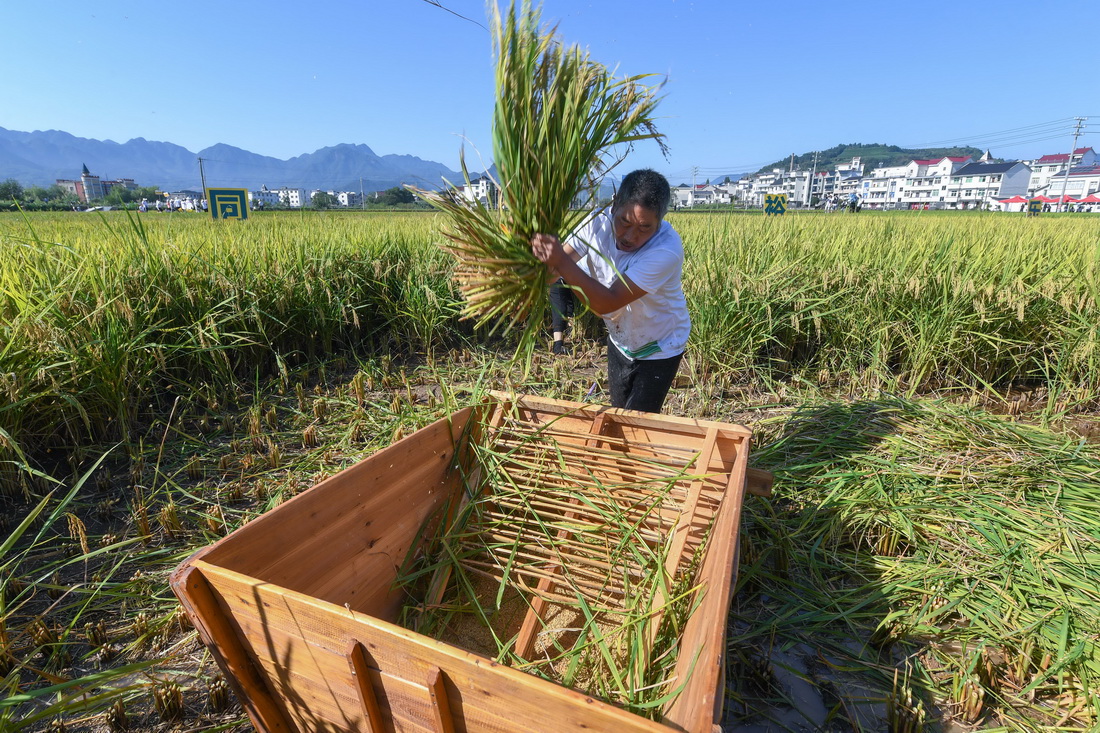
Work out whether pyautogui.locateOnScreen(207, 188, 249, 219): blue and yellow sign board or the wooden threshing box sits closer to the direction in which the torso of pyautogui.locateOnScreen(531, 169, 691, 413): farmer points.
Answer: the wooden threshing box

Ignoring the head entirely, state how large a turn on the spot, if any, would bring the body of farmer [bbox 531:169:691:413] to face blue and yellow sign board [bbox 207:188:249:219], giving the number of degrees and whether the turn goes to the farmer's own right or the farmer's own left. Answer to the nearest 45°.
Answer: approximately 90° to the farmer's own right

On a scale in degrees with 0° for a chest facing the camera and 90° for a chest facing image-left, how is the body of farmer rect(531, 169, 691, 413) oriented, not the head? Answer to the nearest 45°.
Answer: approximately 45°
